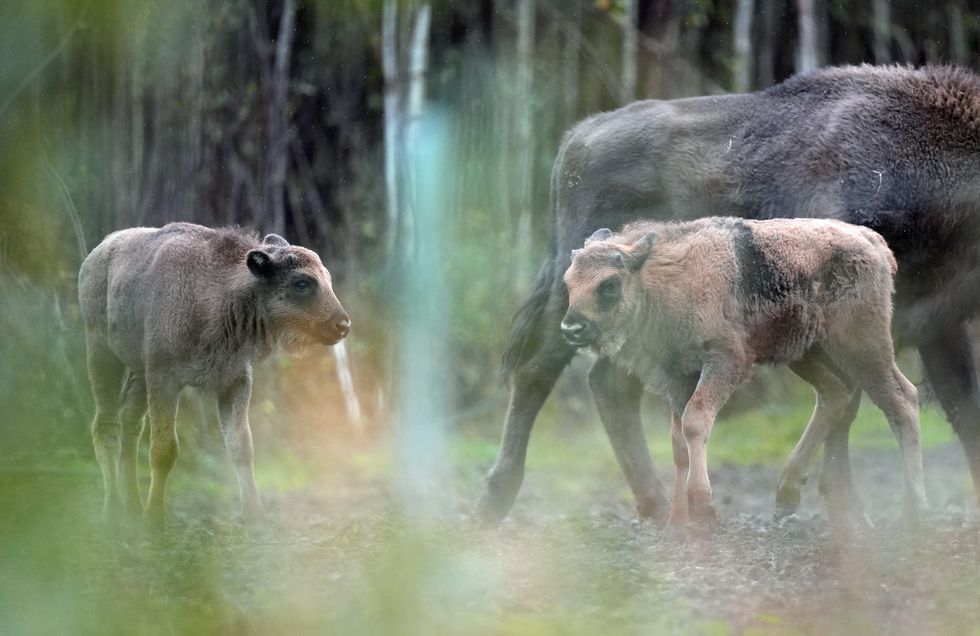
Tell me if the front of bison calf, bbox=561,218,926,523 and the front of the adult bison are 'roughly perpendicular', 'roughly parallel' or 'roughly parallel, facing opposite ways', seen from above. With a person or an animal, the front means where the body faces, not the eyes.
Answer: roughly parallel, facing opposite ways

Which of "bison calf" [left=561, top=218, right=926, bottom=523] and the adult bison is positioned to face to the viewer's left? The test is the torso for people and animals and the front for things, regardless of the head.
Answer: the bison calf

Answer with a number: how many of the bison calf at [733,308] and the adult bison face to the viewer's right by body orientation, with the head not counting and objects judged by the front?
1

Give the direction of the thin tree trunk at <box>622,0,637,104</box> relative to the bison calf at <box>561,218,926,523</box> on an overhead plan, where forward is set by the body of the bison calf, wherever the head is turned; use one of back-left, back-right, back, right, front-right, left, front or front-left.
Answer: right

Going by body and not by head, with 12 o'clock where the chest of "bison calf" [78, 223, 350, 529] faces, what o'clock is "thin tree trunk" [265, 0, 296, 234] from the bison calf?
The thin tree trunk is roughly at 8 o'clock from the bison calf.

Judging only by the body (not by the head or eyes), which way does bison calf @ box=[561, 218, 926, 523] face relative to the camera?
to the viewer's left

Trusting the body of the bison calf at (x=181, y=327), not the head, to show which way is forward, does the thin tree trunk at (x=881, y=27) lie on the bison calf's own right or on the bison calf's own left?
on the bison calf's own left

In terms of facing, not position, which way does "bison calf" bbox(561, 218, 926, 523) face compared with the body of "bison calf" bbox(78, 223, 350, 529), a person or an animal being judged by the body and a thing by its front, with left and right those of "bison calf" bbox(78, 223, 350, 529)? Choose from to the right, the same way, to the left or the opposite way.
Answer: the opposite way

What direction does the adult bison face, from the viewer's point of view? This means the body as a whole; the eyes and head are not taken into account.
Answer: to the viewer's right

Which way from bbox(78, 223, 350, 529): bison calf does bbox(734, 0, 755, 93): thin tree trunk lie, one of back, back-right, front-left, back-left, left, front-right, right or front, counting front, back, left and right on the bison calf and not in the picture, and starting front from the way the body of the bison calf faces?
left

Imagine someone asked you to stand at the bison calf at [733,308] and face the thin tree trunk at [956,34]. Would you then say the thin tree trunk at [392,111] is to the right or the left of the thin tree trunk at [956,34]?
left

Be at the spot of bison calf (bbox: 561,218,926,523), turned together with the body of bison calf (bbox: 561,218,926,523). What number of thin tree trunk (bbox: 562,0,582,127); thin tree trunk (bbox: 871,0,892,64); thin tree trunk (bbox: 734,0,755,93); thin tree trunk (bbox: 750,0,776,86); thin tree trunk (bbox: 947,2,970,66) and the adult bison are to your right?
6

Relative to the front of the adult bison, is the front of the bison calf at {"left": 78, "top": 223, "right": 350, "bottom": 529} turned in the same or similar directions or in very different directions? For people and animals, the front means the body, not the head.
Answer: same or similar directions

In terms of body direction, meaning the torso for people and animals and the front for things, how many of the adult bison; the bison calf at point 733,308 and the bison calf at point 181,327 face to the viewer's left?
1

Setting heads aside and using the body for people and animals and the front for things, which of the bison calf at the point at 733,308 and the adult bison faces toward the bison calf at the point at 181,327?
the bison calf at the point at 733,308
